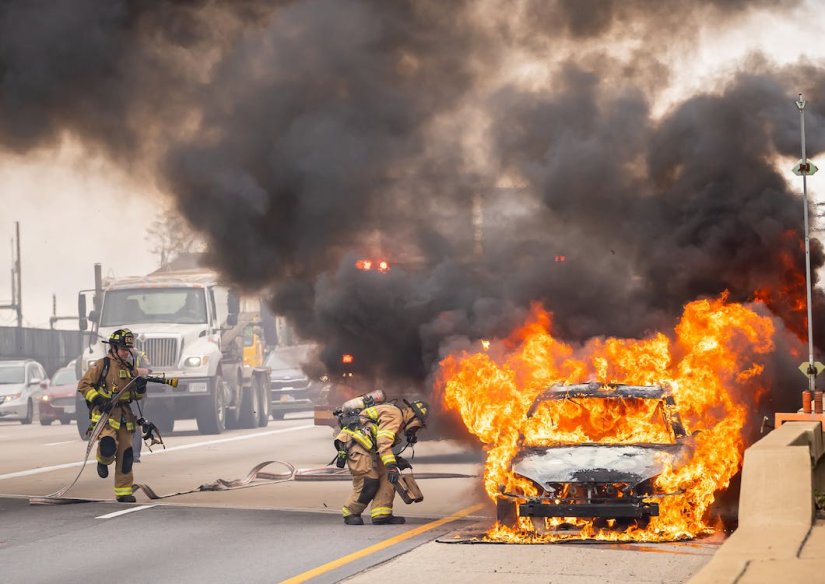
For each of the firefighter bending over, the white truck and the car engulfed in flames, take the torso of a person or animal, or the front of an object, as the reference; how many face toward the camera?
2

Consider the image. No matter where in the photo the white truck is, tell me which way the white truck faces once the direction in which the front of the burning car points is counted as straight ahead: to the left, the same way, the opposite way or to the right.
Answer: the same way

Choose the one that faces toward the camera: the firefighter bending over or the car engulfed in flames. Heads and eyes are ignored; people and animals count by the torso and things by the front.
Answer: the car engulfed in flames

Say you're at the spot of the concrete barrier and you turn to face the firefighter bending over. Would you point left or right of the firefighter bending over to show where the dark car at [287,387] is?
right

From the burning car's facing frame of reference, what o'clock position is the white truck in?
The white truck is roughly at 5 o'clock from the burning car.

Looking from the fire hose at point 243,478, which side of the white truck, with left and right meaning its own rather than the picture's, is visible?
front

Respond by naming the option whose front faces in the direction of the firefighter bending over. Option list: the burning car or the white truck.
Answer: the white truck

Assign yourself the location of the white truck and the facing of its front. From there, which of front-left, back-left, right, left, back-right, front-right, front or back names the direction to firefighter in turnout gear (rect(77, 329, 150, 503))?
front

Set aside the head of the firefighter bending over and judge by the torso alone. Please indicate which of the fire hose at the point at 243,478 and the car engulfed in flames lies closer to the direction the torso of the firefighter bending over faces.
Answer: the car engulfed in flames

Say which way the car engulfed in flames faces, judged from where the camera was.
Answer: facing the viewer

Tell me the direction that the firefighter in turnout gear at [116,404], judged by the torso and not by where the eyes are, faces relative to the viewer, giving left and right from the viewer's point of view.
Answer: facing the viewer and to the right of the viewer

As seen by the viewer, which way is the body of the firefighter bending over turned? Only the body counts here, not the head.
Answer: to the viewer's right

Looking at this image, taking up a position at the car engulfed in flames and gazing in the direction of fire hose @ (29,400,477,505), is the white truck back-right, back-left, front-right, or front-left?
front-right

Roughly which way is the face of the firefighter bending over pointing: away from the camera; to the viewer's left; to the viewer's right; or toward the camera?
to the viewer's right

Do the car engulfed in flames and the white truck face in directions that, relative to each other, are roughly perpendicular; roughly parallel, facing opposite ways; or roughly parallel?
roughly parallel

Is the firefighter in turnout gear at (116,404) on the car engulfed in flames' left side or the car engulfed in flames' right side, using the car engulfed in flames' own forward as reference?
on its right

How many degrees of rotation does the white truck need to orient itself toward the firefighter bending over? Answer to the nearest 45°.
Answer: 0° — it already faces them

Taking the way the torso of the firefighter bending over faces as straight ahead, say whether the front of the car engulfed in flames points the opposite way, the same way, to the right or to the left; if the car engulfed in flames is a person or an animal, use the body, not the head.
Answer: to the right

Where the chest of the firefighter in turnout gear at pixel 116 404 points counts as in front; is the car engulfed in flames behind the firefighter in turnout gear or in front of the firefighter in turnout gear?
in front

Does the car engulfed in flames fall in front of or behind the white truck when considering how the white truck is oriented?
in front
